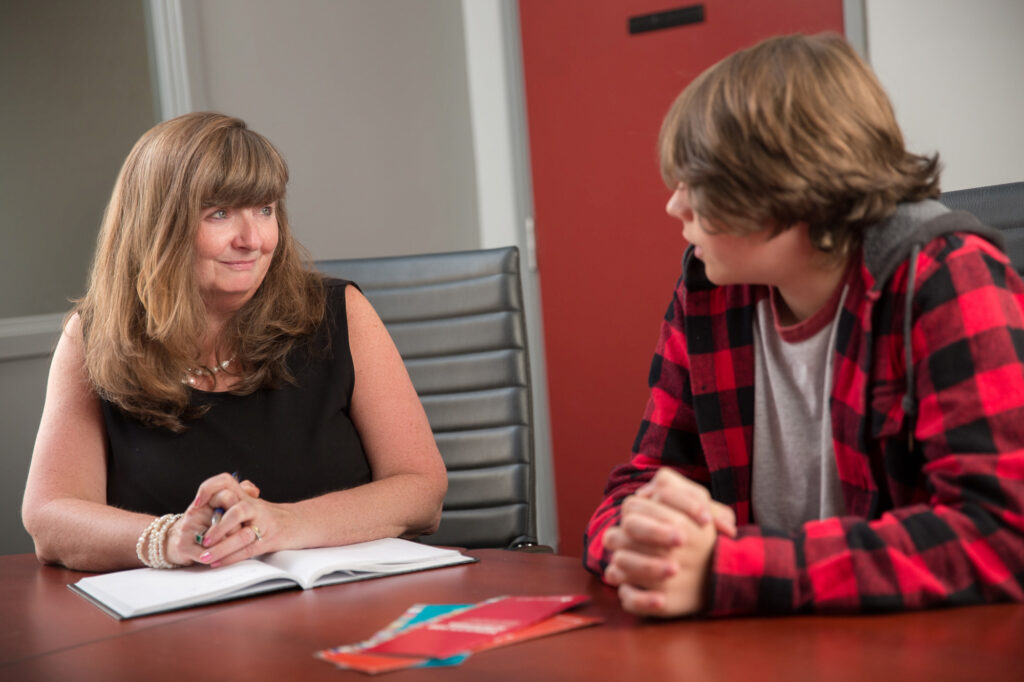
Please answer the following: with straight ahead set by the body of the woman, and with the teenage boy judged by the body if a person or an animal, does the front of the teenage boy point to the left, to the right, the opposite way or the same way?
to the right

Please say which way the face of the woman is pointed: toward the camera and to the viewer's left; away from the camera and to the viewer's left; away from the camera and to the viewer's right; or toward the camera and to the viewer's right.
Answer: toward the camera and to the viewer's right

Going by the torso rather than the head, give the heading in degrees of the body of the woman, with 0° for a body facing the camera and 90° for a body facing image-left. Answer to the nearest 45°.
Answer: approximately 0°

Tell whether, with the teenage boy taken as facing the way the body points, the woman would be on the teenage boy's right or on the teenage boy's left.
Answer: on the teenage boy's right

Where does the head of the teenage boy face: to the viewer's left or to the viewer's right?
to the viewer's left

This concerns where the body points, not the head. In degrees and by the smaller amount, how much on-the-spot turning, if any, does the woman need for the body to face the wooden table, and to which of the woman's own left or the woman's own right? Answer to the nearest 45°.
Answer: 0° — they already face it

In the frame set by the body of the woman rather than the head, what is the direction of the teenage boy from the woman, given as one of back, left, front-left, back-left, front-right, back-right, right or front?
front-left

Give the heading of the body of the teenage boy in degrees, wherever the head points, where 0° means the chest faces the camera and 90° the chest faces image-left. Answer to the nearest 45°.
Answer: approximately 45°
